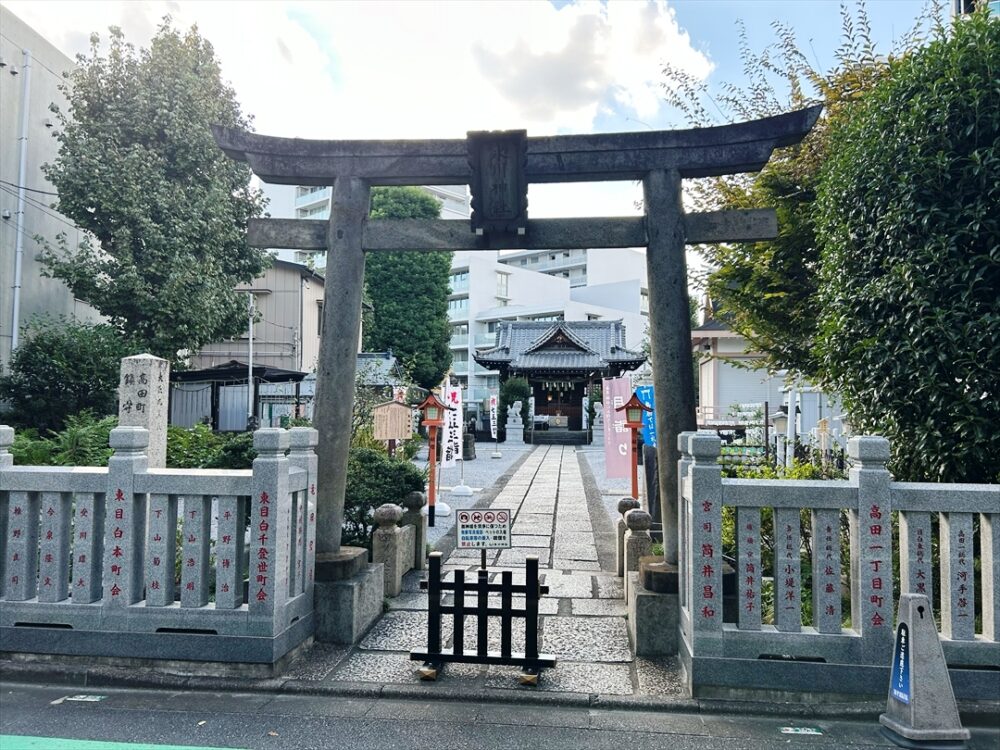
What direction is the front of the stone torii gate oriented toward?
toward the camera

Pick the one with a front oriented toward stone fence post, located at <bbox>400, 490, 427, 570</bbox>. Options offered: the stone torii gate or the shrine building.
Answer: the shrine building

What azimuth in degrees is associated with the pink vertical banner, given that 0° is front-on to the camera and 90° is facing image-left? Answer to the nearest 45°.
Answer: approximately 0°

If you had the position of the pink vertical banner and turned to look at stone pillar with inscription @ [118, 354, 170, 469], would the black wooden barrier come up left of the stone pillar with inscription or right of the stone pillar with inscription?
left

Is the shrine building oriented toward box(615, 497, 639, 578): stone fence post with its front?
yes

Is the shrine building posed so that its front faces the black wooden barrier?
yes

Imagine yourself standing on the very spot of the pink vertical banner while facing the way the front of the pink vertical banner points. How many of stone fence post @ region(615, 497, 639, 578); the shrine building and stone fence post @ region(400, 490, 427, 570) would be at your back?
1

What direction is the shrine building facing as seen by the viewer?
toward the camera

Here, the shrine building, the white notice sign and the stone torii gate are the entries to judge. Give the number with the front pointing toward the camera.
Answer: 3

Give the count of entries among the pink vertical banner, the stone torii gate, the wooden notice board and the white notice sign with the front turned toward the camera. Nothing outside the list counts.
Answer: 4

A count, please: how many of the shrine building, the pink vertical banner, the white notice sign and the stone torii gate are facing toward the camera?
4

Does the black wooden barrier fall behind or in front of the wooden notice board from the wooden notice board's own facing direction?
in front

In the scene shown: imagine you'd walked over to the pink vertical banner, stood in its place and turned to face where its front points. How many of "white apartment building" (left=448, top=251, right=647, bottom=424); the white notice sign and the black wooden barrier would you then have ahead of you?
2

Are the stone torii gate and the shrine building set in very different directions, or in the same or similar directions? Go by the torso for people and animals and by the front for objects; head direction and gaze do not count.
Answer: same or similar directions
